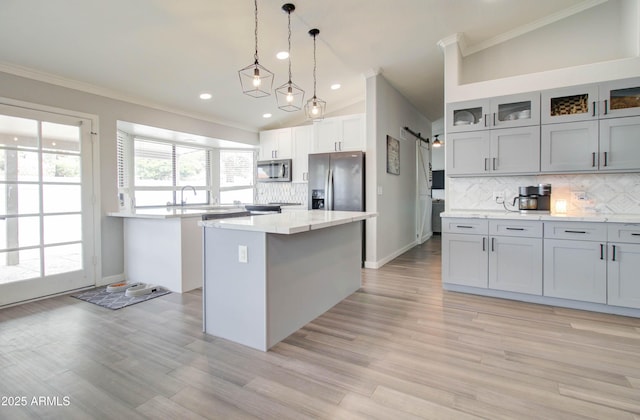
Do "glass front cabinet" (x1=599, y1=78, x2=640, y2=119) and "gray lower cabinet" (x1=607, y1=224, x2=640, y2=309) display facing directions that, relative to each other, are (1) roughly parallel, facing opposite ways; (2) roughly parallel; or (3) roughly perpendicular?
roughly parallel

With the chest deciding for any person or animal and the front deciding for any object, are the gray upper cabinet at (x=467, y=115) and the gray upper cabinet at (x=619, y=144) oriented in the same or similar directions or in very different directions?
same or similar directions

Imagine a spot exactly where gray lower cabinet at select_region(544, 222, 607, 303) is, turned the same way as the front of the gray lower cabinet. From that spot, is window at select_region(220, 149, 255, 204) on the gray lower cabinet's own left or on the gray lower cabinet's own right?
on the gray lower cabinet's own right

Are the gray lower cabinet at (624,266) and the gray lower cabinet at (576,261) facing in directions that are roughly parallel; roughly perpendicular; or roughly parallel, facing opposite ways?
roughly parallel

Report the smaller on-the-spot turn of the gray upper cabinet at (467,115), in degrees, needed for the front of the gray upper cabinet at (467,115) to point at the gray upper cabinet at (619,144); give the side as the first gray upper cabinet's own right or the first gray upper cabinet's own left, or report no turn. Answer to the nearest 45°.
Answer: approximately 90° to the first gray upper cabinet's own left

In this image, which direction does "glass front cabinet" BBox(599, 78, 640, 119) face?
toward the camera

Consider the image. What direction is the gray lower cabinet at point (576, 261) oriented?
toward the camera

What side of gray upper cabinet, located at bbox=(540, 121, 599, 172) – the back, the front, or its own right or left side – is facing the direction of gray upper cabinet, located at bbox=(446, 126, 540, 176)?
right

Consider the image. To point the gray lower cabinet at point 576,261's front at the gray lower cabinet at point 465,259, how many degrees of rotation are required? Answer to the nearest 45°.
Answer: approximately 90° to its right

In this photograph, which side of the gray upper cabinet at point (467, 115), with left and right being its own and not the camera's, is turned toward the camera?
front

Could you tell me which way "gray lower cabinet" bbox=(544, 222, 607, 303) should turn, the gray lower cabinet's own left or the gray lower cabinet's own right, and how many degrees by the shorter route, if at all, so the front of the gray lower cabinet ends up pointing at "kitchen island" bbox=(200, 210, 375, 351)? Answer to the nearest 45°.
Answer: approximately 45° to the gray lower cabinet's own right

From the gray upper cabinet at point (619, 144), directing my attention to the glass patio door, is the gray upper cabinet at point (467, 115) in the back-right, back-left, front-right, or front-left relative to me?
front-right

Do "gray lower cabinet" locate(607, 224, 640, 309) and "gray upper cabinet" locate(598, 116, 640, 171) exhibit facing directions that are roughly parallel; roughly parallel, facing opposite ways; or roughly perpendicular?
roughly parallel
